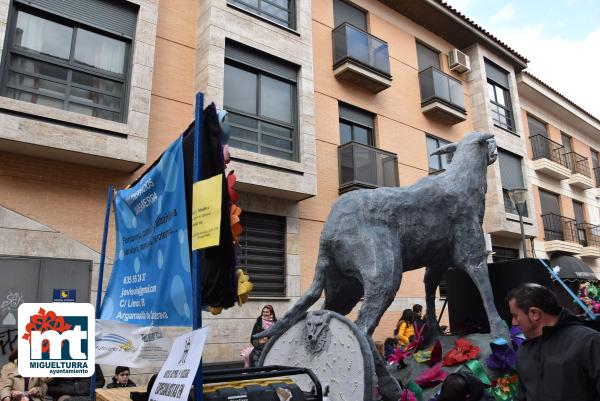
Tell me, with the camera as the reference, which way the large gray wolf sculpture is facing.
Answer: facing away from the viewer and to the right of the viewer

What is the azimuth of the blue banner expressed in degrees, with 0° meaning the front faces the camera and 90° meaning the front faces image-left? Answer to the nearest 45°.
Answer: approximately 45°

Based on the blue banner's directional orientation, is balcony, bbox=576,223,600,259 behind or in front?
behind

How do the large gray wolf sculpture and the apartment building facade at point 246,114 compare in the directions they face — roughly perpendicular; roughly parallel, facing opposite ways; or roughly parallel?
roughly perpendicular

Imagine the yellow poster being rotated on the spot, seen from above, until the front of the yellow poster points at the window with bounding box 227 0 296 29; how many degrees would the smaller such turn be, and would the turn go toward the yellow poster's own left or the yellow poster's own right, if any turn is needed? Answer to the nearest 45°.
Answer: approximately 135° to the yellow poster's own right

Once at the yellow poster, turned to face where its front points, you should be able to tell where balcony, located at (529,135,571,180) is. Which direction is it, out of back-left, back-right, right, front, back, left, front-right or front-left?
back

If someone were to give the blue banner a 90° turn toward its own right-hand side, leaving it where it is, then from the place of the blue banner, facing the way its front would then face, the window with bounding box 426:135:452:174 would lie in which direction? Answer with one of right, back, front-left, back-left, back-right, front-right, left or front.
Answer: right

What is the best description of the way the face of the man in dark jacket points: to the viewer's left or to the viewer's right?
to the viewer's left
